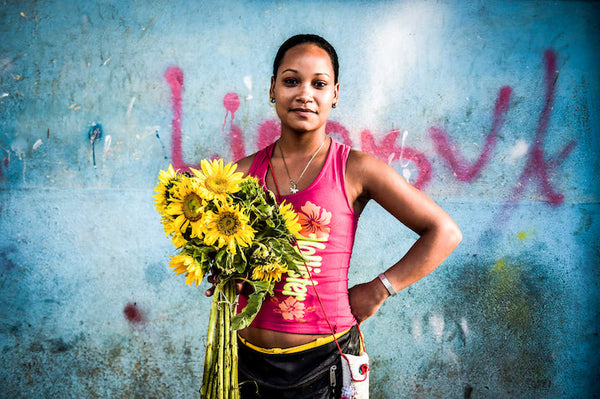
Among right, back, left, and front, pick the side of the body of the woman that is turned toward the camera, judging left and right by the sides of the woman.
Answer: front

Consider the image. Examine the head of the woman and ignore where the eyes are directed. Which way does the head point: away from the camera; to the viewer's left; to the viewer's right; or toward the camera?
toward the camera
